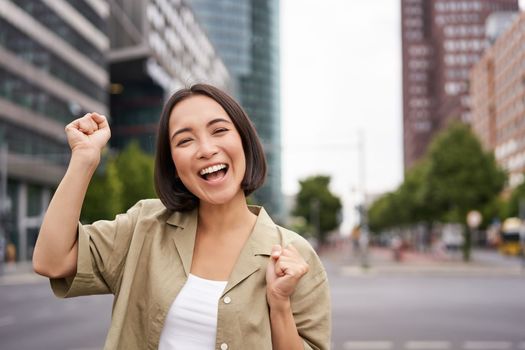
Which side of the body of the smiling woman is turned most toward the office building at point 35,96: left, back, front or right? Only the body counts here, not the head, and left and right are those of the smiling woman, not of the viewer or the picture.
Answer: back

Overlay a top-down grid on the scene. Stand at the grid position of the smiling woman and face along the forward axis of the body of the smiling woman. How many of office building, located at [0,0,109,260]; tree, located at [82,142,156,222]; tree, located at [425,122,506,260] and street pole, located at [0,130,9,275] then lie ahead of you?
0

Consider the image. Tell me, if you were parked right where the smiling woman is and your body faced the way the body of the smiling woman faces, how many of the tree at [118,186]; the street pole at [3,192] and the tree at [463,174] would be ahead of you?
0

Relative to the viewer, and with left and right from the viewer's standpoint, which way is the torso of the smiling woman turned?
facing the viewer

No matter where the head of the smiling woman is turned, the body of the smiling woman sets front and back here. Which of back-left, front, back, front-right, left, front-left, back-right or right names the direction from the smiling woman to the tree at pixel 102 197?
back

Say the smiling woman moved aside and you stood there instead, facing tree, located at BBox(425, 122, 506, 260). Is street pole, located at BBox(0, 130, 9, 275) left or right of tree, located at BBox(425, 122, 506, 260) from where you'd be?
left

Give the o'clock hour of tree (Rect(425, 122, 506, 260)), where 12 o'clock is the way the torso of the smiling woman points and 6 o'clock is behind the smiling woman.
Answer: The tree is roughly at 7 o'clock from the smiling woman.

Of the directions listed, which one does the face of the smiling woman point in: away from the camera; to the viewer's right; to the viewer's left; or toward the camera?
toward the camera

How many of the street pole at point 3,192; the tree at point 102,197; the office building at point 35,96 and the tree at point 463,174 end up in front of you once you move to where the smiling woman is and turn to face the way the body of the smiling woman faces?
0

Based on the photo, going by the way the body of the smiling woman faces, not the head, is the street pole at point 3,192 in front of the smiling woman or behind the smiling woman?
behind

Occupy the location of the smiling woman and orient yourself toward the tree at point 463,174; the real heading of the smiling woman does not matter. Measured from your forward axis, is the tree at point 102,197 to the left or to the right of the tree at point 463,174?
left

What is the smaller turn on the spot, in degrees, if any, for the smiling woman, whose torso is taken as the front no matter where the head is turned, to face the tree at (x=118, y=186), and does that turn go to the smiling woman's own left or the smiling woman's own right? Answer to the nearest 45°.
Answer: approximately 180°
